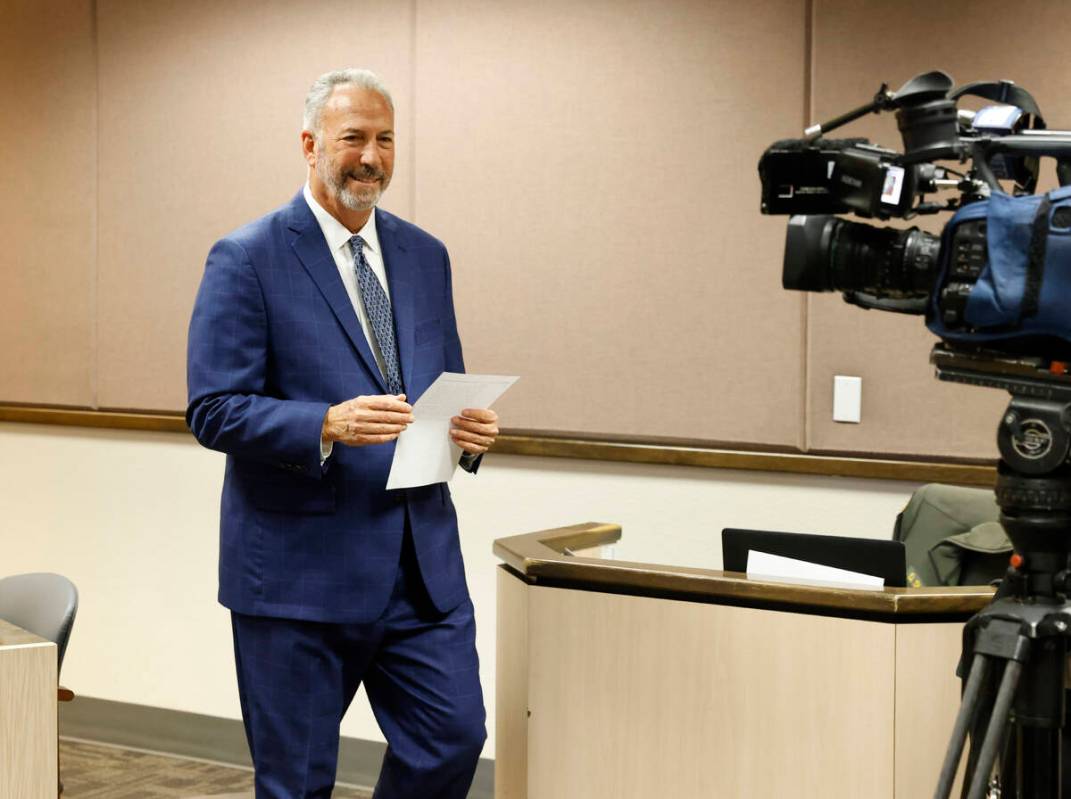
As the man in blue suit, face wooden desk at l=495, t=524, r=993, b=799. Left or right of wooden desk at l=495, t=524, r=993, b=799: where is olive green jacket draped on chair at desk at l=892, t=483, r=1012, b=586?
left

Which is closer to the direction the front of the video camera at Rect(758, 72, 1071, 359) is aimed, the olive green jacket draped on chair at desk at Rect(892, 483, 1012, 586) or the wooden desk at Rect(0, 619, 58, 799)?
the wooden desk

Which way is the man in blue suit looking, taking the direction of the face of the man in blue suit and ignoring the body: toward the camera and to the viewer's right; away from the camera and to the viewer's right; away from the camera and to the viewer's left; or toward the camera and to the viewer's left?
toward the camera and to the viewer's right

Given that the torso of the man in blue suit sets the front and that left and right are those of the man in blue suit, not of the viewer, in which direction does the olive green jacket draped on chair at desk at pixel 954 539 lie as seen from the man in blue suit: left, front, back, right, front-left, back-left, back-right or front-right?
front-left

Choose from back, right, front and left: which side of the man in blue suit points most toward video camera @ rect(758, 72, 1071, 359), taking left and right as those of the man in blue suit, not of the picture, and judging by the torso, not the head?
front

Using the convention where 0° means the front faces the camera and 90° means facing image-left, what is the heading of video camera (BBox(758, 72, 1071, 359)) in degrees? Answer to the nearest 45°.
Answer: approximately 90°

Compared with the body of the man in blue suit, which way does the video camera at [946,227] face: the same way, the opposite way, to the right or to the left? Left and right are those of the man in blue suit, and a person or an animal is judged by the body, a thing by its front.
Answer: the opposite way

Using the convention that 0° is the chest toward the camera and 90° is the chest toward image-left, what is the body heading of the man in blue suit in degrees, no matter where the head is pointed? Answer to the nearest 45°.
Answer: approximately 315°

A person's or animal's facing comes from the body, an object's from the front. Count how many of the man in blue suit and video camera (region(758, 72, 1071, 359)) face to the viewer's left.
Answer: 1

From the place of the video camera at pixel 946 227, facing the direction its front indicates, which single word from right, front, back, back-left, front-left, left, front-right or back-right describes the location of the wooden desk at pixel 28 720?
front

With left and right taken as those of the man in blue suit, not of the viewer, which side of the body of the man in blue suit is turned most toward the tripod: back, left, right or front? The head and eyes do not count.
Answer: front

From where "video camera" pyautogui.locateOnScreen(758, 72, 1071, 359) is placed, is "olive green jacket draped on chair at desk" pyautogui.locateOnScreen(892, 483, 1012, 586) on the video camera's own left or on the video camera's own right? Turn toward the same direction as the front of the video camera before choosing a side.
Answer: on the video camera's own right
